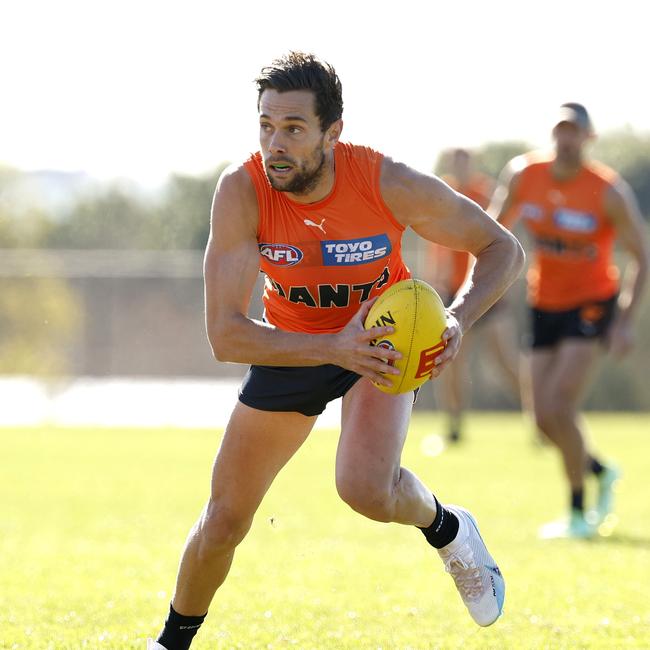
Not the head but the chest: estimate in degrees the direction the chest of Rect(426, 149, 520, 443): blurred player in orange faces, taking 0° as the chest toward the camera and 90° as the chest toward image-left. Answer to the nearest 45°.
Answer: approximately 45°

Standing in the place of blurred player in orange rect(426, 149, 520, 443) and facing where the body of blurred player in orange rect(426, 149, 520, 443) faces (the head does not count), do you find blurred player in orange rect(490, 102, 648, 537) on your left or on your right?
on your left
